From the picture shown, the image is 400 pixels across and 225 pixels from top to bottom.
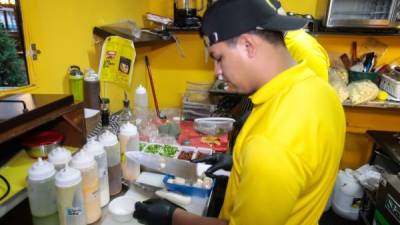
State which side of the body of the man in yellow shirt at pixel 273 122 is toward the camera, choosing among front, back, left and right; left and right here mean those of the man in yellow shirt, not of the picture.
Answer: left

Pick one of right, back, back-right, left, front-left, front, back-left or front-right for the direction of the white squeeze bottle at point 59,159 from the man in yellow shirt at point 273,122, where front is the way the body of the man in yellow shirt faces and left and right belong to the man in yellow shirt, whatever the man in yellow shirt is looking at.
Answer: front

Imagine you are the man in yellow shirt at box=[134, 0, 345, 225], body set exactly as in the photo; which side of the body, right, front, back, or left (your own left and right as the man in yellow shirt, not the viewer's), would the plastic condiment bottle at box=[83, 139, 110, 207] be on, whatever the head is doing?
front

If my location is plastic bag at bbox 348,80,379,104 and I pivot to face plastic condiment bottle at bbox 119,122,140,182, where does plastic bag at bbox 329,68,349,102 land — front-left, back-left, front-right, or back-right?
front-right

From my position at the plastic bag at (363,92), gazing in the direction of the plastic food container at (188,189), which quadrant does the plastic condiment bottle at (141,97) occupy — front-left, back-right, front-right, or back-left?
front-right

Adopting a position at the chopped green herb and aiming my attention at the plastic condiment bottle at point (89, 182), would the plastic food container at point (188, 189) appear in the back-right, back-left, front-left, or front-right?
front-left

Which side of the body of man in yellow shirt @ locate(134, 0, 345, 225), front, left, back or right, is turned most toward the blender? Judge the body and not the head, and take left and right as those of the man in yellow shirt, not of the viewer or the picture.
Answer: right

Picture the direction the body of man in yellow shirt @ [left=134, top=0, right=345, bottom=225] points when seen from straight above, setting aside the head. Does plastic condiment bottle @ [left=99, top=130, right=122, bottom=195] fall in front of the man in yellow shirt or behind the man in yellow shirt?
in front

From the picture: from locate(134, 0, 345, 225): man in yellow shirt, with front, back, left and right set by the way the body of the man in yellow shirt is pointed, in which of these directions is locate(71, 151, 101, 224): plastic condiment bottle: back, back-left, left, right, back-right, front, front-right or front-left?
front

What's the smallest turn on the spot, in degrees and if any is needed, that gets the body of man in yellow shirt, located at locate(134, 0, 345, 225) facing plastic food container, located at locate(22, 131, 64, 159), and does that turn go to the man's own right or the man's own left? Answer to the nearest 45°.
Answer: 0° — they already face it

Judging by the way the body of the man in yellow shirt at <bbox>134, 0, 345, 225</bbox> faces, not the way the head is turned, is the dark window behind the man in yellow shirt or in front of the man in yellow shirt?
in front

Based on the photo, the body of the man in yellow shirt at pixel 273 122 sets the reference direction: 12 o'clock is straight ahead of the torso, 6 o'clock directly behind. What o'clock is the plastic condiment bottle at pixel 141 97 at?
The plastic condiment bottle is roughly at 2 o'clock from the man in yellow shirt.

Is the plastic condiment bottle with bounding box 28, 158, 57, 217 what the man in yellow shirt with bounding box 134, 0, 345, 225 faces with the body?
yes
